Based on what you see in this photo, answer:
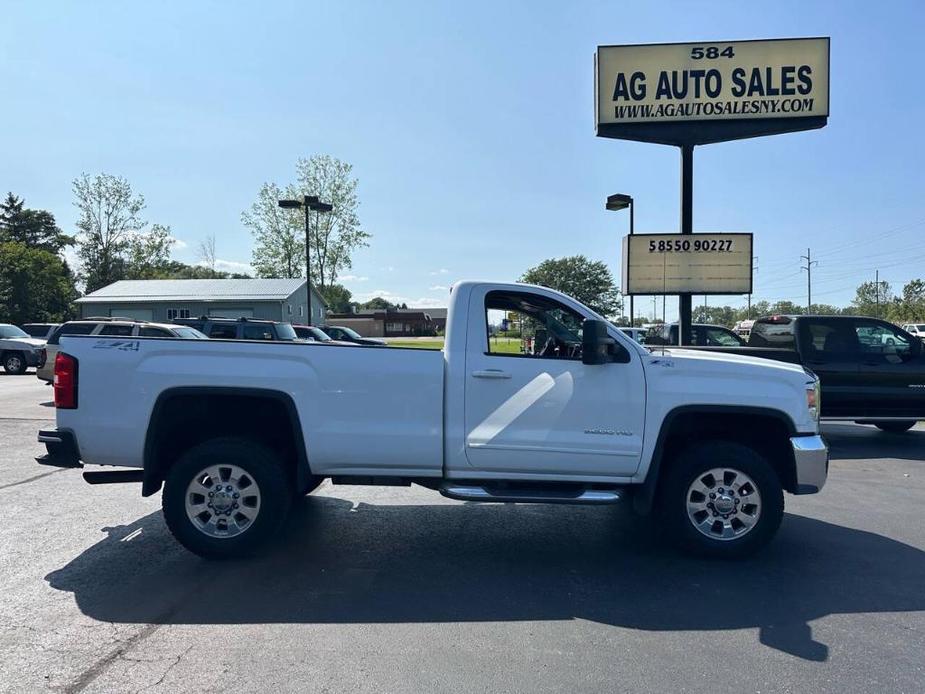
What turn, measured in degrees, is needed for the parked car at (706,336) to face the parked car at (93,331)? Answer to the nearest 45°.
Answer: approximately 135° to its right

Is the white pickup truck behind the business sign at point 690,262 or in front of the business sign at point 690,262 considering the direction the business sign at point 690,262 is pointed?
in front

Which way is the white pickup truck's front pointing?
to the viewer's right

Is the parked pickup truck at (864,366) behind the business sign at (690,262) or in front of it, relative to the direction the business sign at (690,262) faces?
in front

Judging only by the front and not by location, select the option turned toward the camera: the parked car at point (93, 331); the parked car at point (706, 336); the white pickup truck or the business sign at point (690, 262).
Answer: the business sign

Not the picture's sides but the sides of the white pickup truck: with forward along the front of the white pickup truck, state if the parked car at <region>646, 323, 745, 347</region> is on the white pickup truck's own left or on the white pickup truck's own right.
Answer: on the white pickup truck's own left

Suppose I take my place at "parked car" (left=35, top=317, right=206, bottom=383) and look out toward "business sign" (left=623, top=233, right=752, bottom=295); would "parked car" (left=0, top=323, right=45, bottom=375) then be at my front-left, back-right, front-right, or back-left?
back-left

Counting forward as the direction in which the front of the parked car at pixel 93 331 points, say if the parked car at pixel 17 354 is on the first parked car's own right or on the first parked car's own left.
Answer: on the first parked car's own left

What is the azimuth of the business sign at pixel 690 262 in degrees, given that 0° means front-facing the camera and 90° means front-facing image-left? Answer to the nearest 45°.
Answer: approximately 0°
